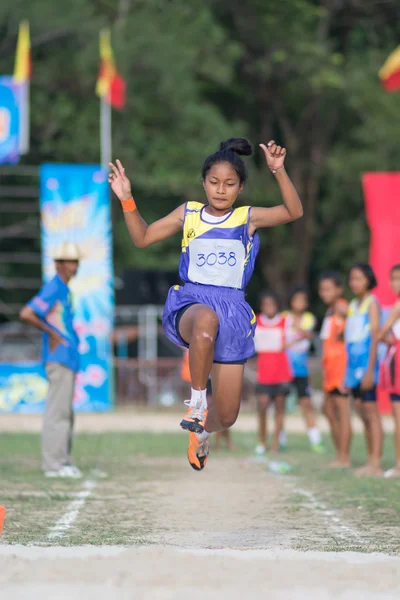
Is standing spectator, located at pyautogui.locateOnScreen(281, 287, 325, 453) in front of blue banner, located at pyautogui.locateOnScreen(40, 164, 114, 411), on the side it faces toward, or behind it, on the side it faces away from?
in front

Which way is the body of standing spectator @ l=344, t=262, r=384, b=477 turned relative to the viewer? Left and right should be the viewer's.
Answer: facing the viewer and to the left of the viewer

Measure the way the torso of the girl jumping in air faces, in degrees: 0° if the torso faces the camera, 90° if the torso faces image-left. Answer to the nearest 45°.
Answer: approximately 0°

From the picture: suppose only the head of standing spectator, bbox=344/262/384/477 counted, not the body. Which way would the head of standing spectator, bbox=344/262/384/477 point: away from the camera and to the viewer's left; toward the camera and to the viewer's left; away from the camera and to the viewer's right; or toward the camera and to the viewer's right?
toward the camera and to the viewer's left

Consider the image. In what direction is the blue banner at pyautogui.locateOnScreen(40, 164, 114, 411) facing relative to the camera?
toward the camera

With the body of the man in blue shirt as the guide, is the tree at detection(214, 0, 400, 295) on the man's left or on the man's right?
on the man's left

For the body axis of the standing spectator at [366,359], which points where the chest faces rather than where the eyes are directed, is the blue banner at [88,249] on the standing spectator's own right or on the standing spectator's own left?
on the standing spectator's own right

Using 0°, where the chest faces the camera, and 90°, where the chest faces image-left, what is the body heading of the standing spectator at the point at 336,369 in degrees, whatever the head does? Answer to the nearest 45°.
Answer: approximately 45°

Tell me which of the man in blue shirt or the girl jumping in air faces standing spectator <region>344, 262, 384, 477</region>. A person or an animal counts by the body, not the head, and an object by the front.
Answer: the man in blue shirt
